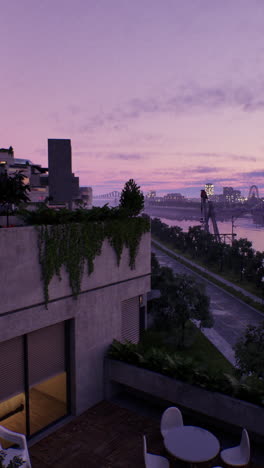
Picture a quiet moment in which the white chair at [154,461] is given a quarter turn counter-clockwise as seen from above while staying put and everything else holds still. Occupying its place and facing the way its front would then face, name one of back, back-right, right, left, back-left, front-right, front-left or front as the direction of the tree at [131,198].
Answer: front

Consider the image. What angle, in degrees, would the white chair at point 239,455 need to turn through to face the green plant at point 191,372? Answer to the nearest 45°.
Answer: approximately 45° to its right

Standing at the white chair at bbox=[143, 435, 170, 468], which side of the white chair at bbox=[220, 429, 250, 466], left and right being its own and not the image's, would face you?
front

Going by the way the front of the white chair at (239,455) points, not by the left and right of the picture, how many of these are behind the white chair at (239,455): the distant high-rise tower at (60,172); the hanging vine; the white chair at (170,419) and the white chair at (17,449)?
0

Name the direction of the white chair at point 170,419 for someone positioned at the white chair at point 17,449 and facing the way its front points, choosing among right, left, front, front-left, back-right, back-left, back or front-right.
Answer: front-left

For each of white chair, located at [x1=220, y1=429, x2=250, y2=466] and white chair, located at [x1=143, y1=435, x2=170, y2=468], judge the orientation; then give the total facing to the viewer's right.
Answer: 1

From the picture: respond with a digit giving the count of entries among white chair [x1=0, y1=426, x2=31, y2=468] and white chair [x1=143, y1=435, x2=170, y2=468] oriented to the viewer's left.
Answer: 0

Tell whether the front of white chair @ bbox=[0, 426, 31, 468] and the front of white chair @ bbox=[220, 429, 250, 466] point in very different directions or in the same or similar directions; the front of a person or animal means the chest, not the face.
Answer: very different directions

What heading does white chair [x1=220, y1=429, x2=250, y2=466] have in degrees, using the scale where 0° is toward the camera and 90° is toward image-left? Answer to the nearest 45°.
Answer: approximately 90°

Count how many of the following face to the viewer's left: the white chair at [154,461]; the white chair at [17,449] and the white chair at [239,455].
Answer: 1

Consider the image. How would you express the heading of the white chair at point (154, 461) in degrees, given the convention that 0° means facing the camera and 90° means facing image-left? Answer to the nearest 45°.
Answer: approximately 270°

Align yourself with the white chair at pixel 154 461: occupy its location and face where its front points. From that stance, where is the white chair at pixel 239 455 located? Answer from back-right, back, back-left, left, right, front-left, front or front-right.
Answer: front

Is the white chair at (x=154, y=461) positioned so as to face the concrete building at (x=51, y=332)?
no

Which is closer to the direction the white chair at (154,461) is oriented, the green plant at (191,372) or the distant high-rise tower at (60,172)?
the green plant
